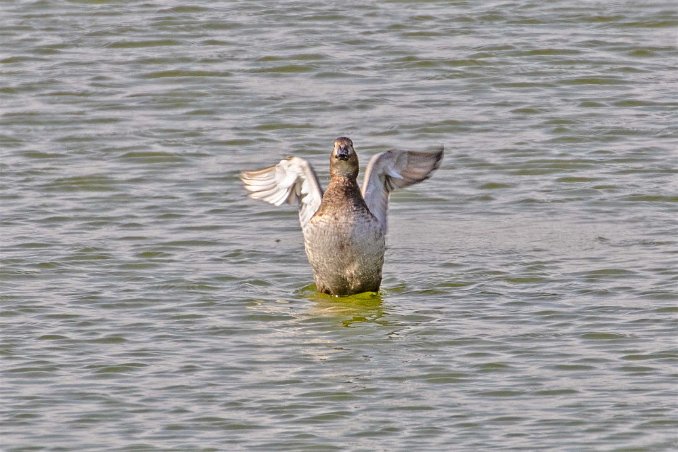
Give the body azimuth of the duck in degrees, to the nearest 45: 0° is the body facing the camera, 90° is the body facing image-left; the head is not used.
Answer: approximately 0°
